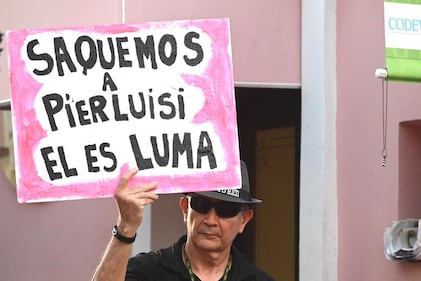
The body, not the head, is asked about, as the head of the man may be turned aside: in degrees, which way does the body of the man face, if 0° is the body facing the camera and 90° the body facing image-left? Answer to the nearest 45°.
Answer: approximately 0°
